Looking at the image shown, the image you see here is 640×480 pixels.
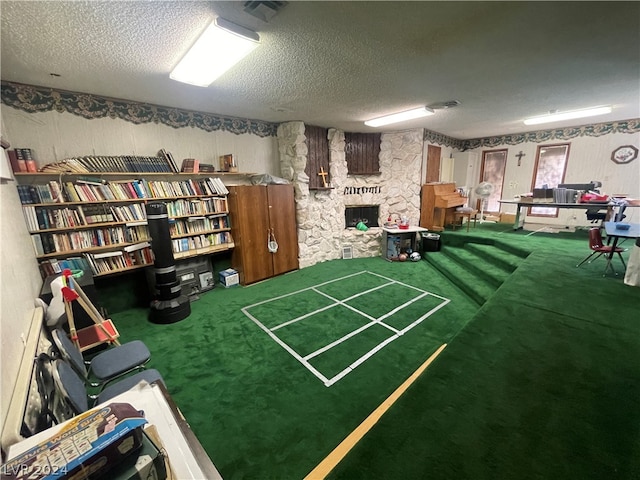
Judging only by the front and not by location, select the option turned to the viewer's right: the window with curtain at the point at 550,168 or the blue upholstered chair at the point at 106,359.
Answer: the blue upholstered chair

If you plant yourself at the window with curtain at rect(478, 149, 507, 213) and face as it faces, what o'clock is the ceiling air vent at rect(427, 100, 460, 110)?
The ceiling air vent is roughly at 11 o'clock from the window with curtain.

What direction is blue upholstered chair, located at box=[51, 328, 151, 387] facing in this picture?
to the viewer's right

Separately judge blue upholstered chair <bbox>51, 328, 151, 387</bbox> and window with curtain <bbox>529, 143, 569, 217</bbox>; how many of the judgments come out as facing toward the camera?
1

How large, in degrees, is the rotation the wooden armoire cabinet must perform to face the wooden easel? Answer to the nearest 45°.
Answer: approximately 90° to its right

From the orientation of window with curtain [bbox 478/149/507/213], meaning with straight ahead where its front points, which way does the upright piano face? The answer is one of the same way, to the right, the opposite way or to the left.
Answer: to the left
